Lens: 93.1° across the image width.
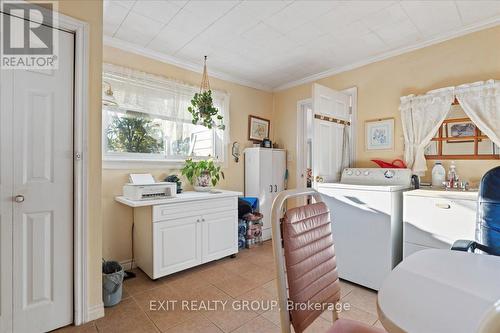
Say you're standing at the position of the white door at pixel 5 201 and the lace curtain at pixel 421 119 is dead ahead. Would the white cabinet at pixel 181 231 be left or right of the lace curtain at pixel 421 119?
left

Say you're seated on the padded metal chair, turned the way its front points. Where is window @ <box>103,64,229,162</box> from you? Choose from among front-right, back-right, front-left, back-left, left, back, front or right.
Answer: back

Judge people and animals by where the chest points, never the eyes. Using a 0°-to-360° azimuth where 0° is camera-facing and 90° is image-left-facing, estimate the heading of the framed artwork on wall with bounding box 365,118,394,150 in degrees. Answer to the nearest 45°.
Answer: approximately 45°

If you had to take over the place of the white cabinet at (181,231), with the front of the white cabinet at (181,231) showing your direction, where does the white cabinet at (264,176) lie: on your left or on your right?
on your left

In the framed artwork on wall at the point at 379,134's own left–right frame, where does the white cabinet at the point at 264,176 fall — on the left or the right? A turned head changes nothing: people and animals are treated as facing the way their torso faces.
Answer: on its right
